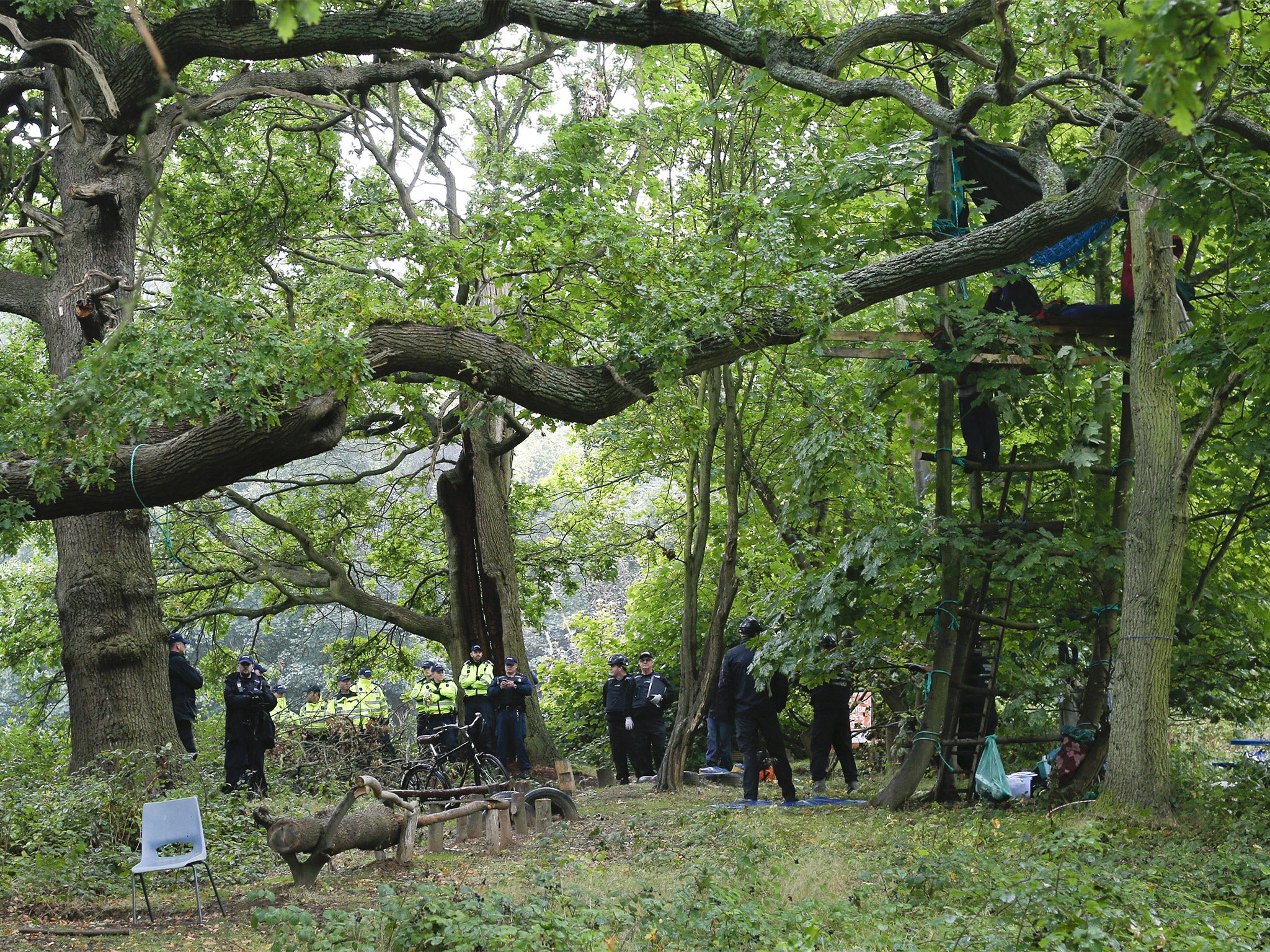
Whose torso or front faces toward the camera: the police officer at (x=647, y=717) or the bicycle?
the police officer

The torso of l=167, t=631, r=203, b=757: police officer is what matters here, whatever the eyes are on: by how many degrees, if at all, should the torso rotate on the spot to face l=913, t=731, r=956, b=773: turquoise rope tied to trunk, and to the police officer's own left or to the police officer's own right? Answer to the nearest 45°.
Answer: approximately 45° to the police officer's own right

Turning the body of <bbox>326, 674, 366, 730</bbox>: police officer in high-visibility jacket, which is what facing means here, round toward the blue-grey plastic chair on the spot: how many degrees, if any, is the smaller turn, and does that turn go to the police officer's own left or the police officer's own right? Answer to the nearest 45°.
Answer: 0° — they already face it

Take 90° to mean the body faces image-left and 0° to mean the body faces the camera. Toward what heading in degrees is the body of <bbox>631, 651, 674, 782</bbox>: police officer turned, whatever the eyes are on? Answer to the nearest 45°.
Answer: approximately 0°

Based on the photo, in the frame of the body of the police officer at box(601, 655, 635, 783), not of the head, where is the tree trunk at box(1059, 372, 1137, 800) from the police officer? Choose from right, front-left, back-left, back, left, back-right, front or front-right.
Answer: left

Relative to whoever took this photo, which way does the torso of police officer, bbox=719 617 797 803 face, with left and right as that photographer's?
facing away from the viewer and to the right of the viewer

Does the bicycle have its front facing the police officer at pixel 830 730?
yes

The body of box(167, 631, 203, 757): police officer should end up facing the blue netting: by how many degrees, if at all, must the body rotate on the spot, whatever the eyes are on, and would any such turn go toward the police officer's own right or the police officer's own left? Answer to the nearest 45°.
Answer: approximately 45° to the police officer's own right

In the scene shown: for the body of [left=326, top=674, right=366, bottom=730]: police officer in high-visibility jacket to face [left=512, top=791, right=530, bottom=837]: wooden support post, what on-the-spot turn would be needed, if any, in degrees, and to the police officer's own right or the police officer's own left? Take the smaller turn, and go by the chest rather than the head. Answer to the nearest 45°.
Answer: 0° — they already face it

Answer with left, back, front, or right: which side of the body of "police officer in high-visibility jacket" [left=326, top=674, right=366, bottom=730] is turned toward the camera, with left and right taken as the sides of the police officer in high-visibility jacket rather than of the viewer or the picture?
front

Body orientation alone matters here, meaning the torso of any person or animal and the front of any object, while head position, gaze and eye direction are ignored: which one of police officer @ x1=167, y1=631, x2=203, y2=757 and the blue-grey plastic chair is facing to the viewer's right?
the police officer

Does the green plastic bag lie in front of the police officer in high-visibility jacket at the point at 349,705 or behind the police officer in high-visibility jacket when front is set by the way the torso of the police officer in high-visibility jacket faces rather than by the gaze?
in front

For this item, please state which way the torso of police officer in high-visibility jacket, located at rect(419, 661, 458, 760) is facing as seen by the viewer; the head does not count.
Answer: toward the camera

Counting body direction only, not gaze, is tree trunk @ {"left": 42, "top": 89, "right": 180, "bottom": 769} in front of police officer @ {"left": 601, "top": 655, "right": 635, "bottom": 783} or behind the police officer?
in front

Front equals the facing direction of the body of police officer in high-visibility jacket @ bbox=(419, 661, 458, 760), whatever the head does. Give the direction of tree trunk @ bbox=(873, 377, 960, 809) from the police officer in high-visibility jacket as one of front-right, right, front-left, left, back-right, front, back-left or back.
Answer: front-left

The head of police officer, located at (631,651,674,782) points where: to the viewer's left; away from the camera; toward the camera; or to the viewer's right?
toward the camera

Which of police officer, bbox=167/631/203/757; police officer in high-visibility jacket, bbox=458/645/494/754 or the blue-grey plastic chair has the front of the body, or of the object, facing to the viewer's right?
the police officer
